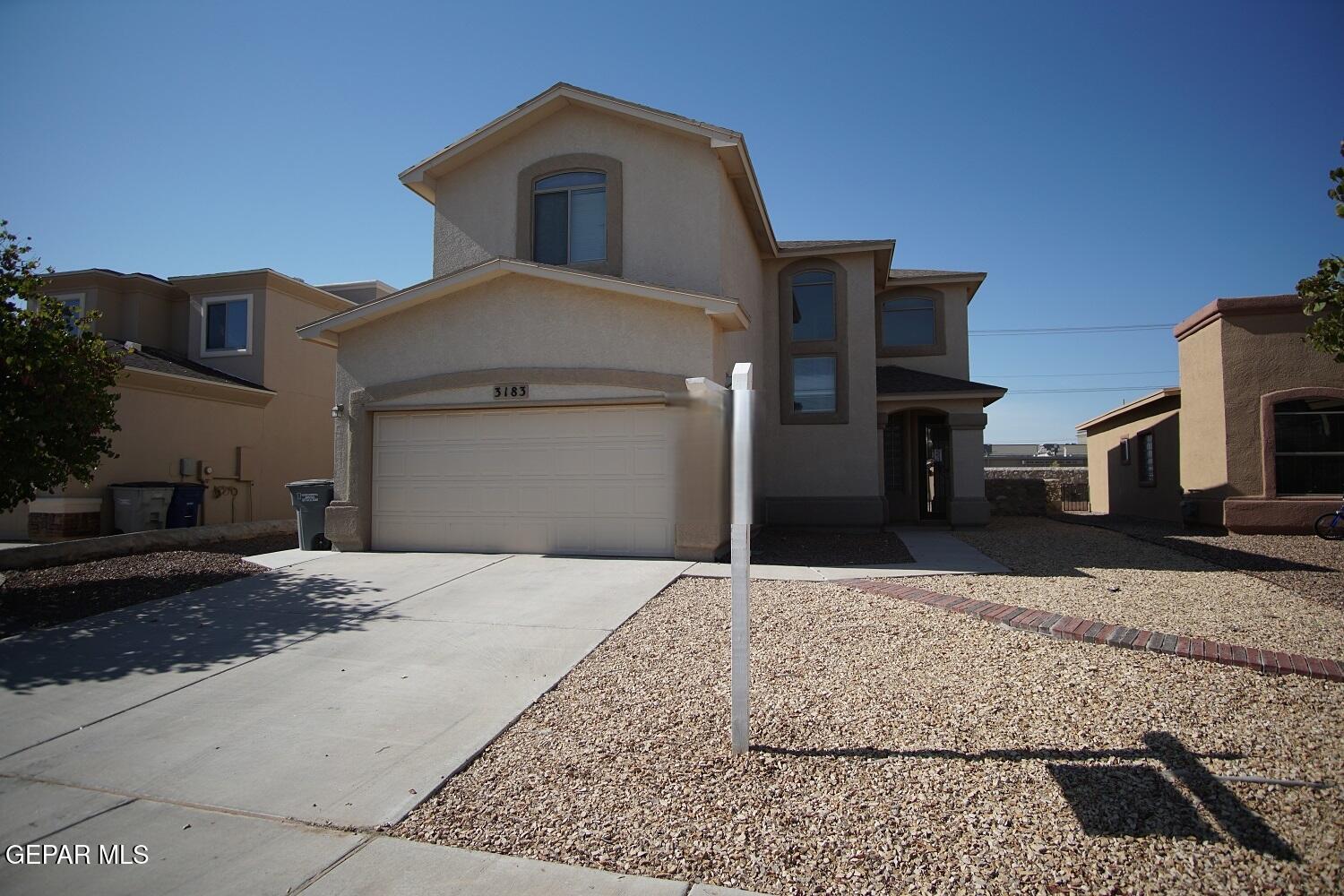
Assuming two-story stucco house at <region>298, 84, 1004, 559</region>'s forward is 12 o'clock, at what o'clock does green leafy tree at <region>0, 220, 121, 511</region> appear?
The green leafy tree is roughly at 2 o'clock from the two-story stucco house.

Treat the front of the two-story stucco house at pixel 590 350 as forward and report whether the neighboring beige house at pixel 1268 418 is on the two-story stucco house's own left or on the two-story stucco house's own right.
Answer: on the two-story stucco house's own left

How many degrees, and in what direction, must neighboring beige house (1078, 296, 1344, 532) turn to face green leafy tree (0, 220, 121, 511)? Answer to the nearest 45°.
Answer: approximately 45° to its right

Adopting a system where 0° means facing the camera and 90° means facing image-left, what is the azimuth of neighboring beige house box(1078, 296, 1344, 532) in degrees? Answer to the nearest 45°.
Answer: approximately 0°

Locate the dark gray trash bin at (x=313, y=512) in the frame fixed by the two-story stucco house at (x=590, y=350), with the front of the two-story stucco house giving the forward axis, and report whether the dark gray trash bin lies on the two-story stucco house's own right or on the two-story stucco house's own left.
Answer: on the two-story stucco house's own right

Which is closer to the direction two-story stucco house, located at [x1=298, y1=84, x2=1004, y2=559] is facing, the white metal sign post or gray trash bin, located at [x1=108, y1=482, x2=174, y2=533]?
the white metal sign post

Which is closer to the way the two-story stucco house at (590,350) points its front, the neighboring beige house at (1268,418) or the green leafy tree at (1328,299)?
the green leafy tree

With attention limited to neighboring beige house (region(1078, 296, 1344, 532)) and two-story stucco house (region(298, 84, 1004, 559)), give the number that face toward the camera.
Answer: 2

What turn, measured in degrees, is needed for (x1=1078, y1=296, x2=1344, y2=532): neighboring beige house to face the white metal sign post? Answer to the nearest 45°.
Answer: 0° — it already faces it

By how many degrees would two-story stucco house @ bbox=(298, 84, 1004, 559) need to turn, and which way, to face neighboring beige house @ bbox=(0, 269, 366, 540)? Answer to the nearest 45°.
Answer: approximately 135° to its right

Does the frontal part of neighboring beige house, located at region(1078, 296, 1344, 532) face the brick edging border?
yes

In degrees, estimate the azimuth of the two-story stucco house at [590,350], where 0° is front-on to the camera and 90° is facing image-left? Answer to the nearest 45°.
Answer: approximately 0°
